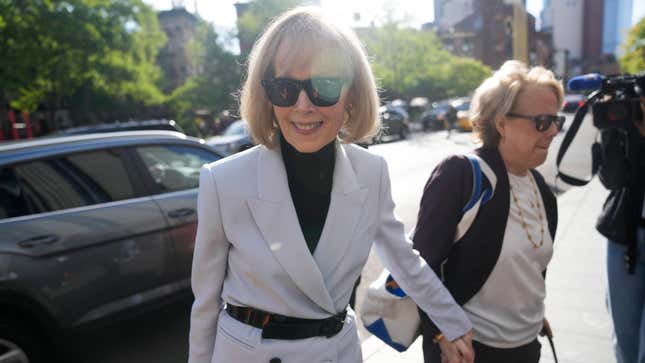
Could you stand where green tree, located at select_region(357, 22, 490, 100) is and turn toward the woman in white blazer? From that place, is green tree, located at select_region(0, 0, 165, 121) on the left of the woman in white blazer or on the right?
right

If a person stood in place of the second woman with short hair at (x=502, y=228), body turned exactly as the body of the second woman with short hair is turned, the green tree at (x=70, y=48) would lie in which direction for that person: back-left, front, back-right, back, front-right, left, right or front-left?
back

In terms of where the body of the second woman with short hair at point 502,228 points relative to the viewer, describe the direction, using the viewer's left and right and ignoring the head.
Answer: facing the viewer and to the right of the viewer

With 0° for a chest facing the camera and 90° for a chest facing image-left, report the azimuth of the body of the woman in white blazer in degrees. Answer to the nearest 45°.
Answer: approximately 0°

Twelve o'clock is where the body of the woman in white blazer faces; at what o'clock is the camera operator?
The camera operator is roughly at 8 o'clock from the woman in white blazer.

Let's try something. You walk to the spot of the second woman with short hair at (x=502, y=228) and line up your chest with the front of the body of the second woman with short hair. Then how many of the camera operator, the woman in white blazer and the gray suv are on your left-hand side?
1

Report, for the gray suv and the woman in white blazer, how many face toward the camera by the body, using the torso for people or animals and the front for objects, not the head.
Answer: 1

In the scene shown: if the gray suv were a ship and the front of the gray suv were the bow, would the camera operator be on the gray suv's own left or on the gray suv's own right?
on the gray suv's own right

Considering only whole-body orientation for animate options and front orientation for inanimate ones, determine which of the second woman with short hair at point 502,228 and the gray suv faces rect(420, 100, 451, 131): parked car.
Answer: the gray suv
